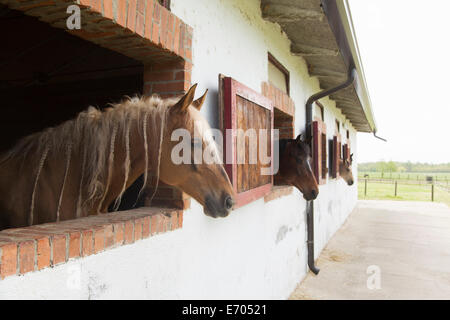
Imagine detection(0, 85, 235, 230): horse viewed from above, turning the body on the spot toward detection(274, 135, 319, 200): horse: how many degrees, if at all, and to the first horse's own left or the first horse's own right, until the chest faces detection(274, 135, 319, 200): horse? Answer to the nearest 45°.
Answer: approximately 45° to the first horse's own left

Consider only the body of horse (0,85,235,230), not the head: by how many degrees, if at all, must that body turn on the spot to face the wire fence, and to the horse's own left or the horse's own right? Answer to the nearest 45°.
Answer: approximately 45° to the horse's own left

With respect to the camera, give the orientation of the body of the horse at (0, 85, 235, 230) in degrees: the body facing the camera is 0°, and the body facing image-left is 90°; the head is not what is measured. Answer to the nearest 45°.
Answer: approximately 270°

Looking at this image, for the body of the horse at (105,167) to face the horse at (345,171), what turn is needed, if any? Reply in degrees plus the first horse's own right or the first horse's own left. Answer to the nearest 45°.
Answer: approximately 45° to the first horse's own left

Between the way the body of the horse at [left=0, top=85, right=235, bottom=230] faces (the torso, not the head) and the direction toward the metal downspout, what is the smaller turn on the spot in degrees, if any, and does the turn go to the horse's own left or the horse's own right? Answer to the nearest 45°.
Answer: approximately 45° to the horse's own left
